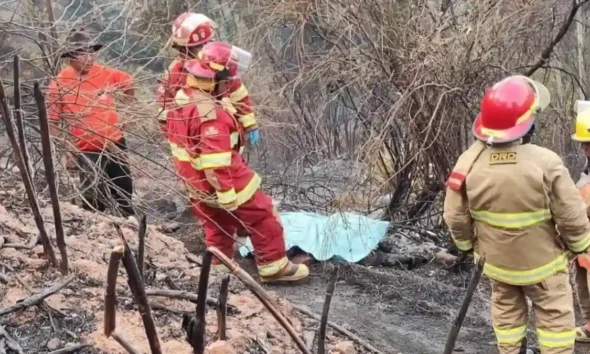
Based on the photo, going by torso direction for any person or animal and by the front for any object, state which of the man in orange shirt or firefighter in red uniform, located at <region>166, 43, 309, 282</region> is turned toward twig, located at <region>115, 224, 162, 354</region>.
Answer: the man in orange shirt

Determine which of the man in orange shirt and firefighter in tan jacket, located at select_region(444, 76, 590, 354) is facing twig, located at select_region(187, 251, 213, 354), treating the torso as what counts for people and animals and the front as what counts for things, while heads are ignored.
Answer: the man in orange shirt

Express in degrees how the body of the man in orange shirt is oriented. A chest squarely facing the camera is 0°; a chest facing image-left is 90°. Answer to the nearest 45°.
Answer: approximately 0°

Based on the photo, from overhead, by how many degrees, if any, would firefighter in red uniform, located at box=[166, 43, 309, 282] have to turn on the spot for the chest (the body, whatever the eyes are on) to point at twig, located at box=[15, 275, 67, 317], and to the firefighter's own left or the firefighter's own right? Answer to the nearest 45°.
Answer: approximately 135° to the firefighter's own right

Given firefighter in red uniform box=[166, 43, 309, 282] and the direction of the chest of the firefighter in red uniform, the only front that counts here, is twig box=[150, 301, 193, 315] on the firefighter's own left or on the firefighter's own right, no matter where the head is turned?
on the firefighter's own right

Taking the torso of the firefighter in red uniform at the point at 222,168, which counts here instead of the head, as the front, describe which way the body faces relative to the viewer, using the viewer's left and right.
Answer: facing to the right of the viewer

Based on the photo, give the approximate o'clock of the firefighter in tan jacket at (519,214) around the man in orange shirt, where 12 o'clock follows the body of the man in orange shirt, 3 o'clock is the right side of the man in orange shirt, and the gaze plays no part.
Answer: The firefighter in tan jacket is roughly at 10 o'clock from the man in orange shirt.

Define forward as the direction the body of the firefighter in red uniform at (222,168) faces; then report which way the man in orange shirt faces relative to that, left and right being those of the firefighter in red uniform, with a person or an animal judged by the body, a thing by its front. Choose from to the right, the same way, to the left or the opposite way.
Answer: to the right

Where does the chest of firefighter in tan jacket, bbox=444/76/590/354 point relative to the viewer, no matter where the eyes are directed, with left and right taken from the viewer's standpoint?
facing away from the viewer

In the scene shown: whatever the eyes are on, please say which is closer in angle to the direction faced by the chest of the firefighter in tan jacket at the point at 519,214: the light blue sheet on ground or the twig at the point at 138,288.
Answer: the light blue sheet on ground
